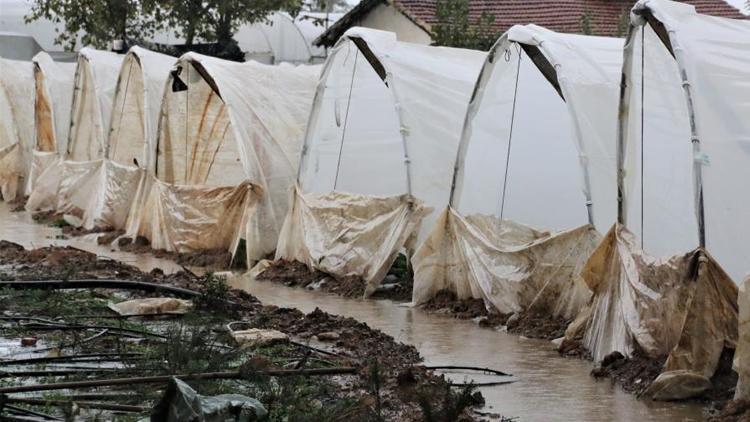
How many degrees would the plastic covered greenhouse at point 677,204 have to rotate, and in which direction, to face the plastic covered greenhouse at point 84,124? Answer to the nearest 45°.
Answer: approximately 90° to its right

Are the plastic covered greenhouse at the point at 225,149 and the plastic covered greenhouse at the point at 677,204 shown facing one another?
no

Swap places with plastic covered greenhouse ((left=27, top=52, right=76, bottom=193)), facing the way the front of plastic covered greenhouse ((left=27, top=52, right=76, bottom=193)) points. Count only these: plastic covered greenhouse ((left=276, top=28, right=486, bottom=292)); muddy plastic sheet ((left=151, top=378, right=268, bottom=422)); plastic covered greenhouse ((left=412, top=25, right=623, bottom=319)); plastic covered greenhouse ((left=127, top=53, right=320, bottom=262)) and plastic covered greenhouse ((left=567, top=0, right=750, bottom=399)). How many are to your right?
0

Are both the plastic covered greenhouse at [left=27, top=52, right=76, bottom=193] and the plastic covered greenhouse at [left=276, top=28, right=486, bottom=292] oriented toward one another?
no

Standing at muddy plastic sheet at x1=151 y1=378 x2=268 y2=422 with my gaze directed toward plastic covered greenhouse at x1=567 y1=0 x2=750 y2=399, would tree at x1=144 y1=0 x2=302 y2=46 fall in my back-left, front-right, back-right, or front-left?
front-left

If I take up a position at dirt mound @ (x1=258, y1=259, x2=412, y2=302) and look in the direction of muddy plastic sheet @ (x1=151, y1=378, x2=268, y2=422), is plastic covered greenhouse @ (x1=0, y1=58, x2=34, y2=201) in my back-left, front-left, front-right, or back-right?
back-right

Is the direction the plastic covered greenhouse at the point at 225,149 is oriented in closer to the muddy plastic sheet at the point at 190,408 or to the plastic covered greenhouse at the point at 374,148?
the muddy plastic sheet

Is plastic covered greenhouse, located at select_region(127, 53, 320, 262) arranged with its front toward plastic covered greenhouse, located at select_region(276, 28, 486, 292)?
no

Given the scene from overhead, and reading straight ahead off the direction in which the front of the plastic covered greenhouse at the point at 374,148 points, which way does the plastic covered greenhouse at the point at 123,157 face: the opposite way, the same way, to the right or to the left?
the same way

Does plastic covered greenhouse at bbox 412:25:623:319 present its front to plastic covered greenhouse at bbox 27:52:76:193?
no

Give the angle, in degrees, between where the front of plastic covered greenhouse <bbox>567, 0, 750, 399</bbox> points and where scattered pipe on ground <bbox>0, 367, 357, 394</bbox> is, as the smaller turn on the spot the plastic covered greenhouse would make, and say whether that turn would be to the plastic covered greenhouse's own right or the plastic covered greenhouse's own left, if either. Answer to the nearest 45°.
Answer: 0° — it already faces it

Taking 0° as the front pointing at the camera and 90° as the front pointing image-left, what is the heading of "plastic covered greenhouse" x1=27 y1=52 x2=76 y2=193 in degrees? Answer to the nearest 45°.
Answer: approximately 45°

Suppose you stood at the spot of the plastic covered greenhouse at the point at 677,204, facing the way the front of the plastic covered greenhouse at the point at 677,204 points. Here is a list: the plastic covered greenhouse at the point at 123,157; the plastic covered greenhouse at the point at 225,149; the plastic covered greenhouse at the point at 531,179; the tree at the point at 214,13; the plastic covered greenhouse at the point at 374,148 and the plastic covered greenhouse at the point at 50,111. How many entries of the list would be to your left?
0

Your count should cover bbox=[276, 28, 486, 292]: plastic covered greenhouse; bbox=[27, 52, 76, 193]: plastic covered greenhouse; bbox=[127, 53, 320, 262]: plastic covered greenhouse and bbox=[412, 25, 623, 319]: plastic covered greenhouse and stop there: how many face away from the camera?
0

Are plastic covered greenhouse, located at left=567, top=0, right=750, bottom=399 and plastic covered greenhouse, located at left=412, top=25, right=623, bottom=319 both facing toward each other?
no

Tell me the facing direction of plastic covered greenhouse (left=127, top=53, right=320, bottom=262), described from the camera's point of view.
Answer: facing the viewer and to the left of the viewer

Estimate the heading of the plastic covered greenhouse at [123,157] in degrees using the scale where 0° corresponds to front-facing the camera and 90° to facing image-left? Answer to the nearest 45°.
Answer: approximately 45°

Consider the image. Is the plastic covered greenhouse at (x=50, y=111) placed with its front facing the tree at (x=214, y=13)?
no

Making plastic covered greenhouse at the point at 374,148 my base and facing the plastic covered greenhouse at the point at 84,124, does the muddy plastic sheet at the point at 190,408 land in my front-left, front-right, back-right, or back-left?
back-left

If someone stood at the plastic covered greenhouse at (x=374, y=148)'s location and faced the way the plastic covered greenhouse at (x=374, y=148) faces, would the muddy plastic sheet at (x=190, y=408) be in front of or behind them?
in front

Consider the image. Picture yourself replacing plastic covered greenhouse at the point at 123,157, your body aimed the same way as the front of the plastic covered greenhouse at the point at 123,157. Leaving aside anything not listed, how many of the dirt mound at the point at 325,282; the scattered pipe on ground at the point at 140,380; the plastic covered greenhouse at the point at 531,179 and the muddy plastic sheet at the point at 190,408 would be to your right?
0
